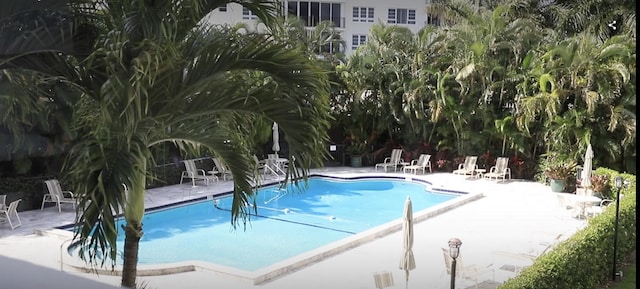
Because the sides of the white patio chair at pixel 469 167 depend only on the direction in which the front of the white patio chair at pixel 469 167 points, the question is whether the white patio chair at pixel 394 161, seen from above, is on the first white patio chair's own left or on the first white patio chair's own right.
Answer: on the first white patio chair's own right

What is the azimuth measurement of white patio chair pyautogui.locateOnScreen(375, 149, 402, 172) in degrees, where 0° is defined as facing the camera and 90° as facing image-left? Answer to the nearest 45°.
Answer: approximately 45°

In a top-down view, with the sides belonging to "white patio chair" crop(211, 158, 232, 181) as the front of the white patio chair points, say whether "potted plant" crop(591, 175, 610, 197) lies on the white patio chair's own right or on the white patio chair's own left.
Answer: on the white patio chair's own left

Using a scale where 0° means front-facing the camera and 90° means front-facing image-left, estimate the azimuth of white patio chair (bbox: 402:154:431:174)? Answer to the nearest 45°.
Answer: approximately 45°

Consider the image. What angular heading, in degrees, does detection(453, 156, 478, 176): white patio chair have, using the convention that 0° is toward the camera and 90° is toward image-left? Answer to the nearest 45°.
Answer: approximately 45°
